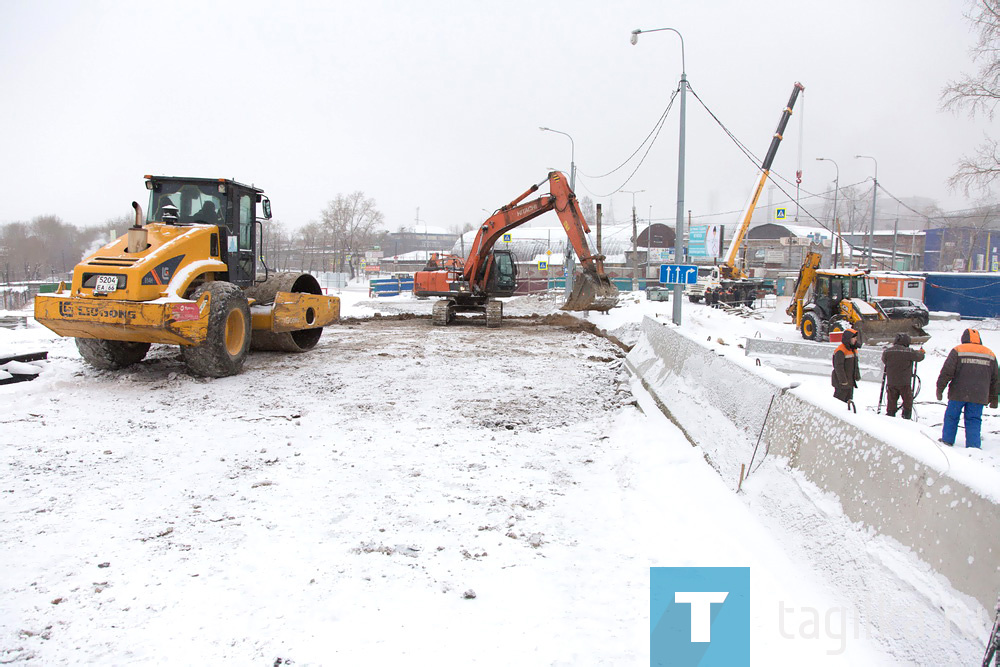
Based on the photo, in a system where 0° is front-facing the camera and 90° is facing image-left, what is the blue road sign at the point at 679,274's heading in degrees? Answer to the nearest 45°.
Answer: approximately 0°

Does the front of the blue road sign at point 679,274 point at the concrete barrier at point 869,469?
yes

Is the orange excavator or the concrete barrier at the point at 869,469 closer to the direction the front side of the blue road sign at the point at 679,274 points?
the concrete barrier

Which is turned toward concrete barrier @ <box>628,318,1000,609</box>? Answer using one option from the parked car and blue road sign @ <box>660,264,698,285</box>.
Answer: the blue road sign

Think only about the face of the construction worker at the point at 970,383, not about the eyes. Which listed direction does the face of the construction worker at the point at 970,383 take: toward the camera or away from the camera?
away from the camera

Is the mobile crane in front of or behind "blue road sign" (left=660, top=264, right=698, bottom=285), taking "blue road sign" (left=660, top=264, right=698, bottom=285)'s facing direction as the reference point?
behind

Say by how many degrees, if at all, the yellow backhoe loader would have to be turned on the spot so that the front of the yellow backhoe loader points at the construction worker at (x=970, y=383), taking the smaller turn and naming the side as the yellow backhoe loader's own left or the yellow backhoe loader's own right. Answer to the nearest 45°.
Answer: approximately 45° to the yellow backhoe loader's own right

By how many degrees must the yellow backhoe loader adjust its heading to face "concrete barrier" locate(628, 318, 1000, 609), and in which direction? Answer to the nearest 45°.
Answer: approximately 45° to its right
